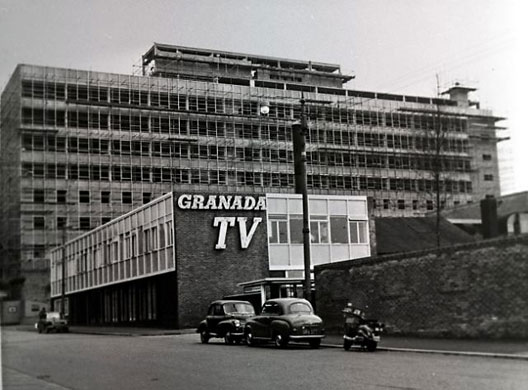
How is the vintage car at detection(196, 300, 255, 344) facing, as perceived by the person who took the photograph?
facing the viewer and to the right of the viewer

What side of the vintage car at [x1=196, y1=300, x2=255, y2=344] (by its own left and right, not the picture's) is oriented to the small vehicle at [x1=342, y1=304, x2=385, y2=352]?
front

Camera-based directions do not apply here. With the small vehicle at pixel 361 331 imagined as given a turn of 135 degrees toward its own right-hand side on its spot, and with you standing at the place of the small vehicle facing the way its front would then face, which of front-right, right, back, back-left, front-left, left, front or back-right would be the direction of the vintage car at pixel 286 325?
front-right

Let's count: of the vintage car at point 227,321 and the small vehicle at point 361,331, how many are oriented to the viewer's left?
0

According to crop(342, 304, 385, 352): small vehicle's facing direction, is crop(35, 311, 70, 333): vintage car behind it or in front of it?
behind

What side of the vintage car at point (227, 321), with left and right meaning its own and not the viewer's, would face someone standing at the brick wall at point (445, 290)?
front

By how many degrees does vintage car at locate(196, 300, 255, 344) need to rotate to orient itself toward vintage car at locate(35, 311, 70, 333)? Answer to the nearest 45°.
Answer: approximately 180°
